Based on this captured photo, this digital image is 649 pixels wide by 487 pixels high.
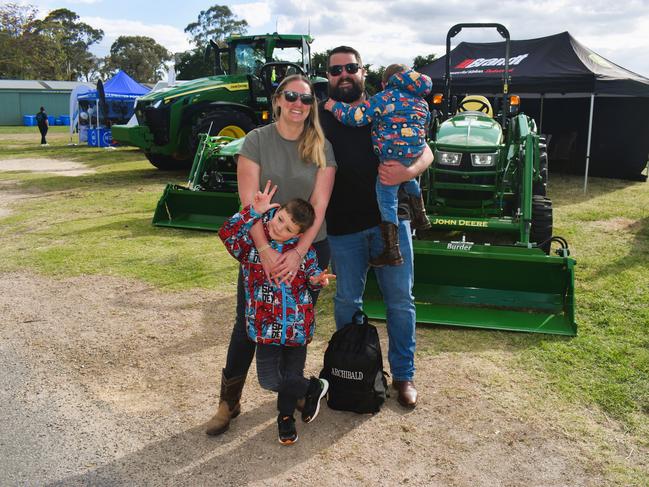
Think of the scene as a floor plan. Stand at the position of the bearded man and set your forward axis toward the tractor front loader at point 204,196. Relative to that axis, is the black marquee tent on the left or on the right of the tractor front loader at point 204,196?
right

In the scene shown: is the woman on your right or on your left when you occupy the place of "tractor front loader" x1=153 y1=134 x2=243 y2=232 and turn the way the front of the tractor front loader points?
on your left

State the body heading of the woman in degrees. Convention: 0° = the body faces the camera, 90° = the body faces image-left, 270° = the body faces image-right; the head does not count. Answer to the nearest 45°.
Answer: approximately 0°

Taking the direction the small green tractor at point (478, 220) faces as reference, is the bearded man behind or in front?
in front

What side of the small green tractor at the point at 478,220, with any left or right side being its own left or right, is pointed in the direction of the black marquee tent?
back

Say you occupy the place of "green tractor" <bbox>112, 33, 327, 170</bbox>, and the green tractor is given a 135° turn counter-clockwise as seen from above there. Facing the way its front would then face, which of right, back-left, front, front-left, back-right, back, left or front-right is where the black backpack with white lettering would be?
right

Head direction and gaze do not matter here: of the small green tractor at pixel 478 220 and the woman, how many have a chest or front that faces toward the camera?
2

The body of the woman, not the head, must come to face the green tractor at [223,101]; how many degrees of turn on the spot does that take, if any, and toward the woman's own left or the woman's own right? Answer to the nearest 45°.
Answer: approximately 180°

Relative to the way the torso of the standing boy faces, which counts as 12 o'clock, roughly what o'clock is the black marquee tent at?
The black marquee tent is roughly at 7 o'clock from the standing boy.

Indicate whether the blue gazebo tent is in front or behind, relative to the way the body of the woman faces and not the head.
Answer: behind

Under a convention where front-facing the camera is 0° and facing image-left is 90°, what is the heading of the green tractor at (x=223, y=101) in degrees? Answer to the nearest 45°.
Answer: approximately 45°
